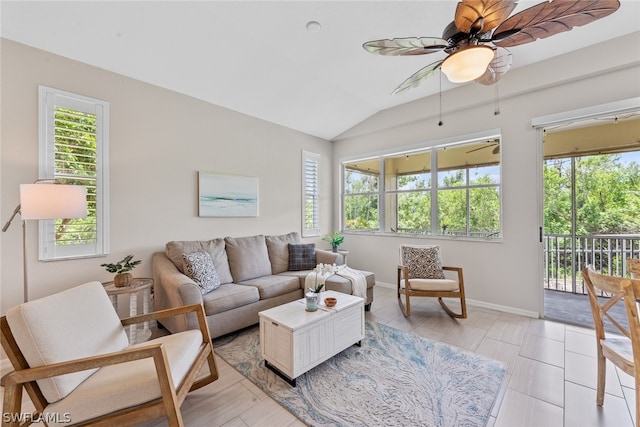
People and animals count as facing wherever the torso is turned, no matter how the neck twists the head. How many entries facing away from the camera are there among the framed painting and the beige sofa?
0

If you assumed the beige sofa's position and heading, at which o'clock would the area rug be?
The area rug is roughly at 12 o'clock from the beige sofa.

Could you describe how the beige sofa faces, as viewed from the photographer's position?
facing the viewer and to the right of the viewer

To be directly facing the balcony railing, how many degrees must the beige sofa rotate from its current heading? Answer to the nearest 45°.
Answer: approximately 45° to its left

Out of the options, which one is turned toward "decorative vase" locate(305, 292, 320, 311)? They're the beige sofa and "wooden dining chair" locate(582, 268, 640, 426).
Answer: the beige sofa

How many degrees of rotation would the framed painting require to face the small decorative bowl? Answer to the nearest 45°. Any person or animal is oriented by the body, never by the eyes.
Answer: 0° — it already faces it

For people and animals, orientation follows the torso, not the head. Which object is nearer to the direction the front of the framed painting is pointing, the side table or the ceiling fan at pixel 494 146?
the ceiling fan

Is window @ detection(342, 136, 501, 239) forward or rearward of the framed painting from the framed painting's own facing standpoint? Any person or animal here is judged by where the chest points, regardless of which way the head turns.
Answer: forward

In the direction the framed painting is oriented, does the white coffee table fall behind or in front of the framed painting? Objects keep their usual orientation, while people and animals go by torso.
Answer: in front
